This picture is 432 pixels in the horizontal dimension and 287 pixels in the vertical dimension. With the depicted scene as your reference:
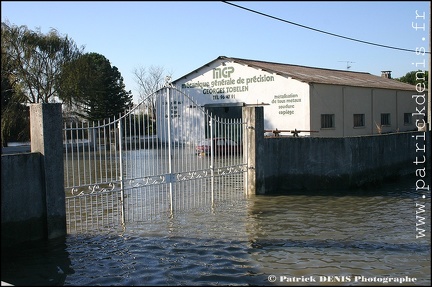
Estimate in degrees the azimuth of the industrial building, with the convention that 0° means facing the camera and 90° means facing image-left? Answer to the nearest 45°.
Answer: approximately 45°

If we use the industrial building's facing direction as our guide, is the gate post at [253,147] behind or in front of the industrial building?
in front

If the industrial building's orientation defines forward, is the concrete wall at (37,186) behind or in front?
in front

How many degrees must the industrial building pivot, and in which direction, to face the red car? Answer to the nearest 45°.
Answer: approximately 45° to its left

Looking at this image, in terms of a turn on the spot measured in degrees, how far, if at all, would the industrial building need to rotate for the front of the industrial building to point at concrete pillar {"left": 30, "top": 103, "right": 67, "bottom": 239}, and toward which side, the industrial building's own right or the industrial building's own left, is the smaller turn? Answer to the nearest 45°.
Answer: approximately 45° to the industrial building's own left

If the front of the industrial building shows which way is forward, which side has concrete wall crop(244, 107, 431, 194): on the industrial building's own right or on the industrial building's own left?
on the industrial building's own left
